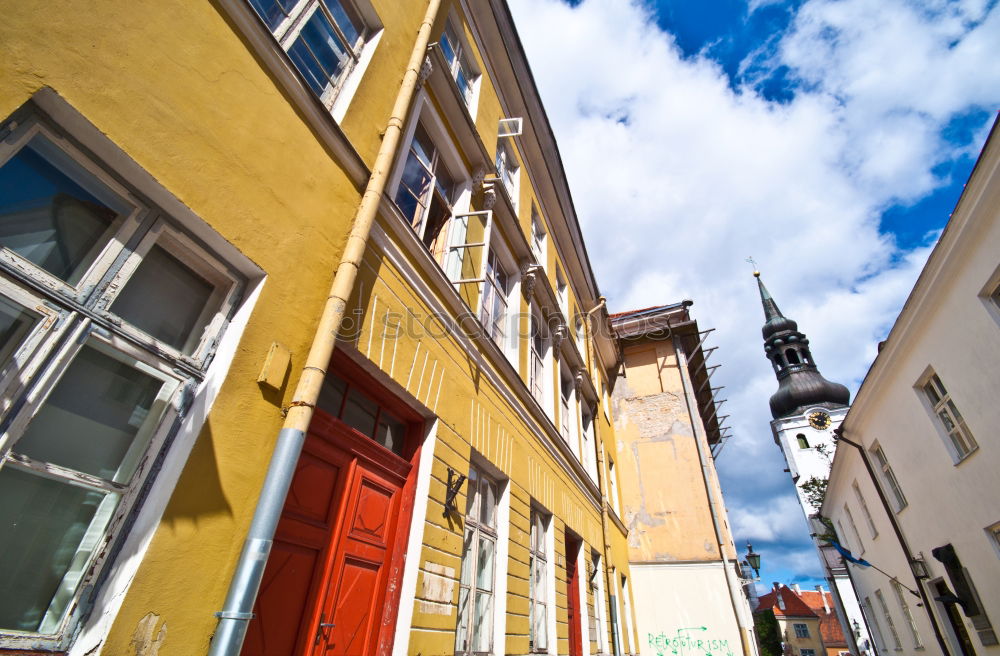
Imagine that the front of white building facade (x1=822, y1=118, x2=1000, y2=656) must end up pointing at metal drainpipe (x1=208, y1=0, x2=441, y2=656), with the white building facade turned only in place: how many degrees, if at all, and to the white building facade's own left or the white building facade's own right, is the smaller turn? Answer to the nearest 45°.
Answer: approximately 45° to the white building facade's own left

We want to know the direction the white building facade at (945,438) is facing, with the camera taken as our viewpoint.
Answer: facing the viewer and to the left of the viewer

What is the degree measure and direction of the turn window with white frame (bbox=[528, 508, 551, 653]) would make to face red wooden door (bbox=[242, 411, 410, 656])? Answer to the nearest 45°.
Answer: approximately 45° to its right

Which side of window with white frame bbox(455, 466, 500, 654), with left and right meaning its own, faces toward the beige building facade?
left

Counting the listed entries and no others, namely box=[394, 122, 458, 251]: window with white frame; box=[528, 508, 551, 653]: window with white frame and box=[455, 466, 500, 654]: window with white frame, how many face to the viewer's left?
0

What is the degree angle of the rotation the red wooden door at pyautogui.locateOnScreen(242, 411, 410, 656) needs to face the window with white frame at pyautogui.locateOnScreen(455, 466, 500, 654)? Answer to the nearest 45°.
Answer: approximately 90° to its left

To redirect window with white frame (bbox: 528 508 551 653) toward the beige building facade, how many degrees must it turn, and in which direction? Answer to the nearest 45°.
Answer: approximately 90° to its left

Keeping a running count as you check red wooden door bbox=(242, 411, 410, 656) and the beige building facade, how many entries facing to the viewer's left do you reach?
0

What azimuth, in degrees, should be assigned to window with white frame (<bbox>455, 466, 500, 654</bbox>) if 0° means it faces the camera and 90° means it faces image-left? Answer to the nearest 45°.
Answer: approximately 315°

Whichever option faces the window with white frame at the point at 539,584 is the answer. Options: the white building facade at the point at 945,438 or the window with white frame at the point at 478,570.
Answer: the white building facade

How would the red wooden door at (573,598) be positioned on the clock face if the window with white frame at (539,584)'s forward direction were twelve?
The red wooden door is roughly at 8 o'clock from the window with white frame.

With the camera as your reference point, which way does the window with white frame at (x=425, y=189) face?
facing the viewer and to the right of the viewer

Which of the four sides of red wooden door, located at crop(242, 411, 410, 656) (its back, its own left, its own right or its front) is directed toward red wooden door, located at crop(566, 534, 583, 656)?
left

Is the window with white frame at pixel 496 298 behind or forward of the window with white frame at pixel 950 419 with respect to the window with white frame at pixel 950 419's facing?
forward

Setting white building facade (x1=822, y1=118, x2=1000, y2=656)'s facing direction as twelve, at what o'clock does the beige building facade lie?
The beige building facade is roughly at 2 o'clock from the white building facade.

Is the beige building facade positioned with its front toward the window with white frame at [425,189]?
yes

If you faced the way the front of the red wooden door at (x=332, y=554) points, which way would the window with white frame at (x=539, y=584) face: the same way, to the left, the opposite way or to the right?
the same way

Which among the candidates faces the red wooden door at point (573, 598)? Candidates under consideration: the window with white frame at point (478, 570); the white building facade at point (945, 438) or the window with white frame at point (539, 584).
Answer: the white building facade
